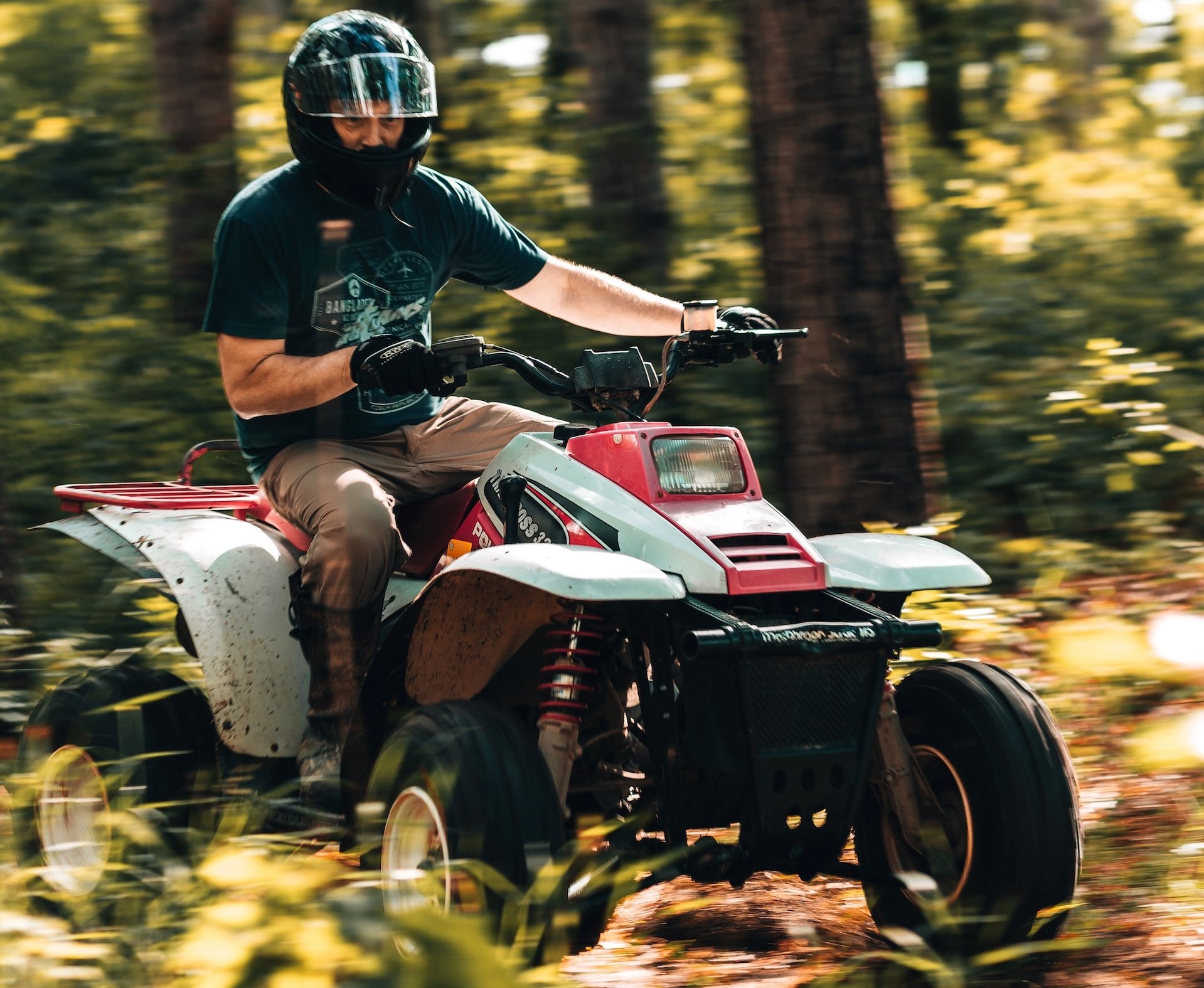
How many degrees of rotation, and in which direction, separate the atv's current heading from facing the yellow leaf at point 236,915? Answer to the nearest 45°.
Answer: approximately 90° to its right

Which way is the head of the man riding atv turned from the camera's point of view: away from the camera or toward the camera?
toward the camera

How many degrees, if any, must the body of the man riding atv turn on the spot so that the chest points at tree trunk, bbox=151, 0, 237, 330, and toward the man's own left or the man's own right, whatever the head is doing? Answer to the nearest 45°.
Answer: approximately 135° to the man's own left

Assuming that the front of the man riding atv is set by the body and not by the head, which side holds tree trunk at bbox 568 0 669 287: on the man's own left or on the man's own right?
on the man's own left

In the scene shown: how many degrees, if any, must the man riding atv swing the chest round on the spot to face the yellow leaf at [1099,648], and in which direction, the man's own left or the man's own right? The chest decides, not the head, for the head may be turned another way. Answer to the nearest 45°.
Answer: approximately 45° to the man's own left

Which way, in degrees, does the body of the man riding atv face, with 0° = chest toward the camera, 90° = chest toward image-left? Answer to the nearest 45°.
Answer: approximately 315°

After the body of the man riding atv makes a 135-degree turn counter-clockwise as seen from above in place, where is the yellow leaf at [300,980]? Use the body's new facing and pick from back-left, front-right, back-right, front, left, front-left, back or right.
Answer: back

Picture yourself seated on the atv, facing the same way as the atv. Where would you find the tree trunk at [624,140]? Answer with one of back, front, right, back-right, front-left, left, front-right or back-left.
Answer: back-left

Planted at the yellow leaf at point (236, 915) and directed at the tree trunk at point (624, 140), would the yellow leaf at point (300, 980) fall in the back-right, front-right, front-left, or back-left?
back-right

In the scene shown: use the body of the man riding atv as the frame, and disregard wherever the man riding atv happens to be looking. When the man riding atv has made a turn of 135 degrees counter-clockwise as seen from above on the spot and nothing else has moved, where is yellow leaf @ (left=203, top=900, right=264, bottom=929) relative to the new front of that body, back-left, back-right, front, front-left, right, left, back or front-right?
back

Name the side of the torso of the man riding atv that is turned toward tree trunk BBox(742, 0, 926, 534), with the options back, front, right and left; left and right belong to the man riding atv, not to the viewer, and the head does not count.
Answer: left
